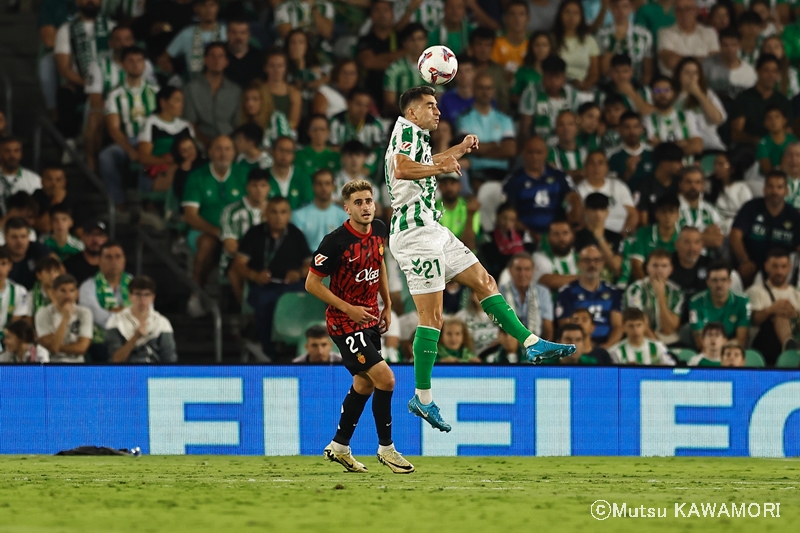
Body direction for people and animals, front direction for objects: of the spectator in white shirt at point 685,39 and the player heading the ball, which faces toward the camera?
the spectator in white shirt

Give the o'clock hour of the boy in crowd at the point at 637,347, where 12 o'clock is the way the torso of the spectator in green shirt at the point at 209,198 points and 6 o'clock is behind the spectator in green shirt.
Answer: The boy in crowd is roughly at 10 o'clock from the spectator in green shirt.

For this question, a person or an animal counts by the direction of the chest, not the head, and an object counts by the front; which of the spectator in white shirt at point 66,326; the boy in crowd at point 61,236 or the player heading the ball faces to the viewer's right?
the player heading the ball

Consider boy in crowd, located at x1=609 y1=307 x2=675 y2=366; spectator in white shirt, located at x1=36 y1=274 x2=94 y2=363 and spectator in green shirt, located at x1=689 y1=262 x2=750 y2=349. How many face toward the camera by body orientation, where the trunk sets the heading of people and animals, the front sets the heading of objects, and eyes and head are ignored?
3

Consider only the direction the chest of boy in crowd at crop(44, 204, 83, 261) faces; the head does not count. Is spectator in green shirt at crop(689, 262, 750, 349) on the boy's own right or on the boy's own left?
on the boy's own left

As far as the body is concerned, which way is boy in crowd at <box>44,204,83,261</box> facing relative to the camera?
toward the camera

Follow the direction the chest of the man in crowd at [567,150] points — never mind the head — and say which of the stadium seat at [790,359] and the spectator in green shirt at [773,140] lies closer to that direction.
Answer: the stadium seat

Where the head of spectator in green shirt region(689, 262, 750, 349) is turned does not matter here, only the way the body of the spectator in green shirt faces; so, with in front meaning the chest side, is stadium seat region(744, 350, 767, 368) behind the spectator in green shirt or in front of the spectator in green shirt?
in front

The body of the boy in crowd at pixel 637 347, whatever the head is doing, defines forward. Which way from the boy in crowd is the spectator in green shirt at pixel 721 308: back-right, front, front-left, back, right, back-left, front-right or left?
back-left

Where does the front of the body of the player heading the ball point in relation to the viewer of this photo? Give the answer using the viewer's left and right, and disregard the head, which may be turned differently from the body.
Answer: facing to the right of the viewer

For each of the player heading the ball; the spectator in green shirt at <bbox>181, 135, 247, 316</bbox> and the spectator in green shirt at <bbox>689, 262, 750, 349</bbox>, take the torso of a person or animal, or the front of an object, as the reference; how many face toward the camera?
2

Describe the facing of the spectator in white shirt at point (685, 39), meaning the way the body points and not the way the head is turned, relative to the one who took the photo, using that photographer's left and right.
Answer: facing the viewer

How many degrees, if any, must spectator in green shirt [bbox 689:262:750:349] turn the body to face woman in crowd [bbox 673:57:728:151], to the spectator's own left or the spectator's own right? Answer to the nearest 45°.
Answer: approximately 180°

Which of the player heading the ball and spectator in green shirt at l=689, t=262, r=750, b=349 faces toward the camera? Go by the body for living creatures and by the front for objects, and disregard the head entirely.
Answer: the spectator in green shirt

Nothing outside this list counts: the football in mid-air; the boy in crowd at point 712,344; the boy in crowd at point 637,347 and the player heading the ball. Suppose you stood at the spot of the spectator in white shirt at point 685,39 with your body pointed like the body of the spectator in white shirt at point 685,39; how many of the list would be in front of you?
4

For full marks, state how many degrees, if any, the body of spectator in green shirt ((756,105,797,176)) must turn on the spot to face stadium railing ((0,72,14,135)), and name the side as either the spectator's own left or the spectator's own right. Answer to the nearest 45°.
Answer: approximately 90° to the spectator's own right
